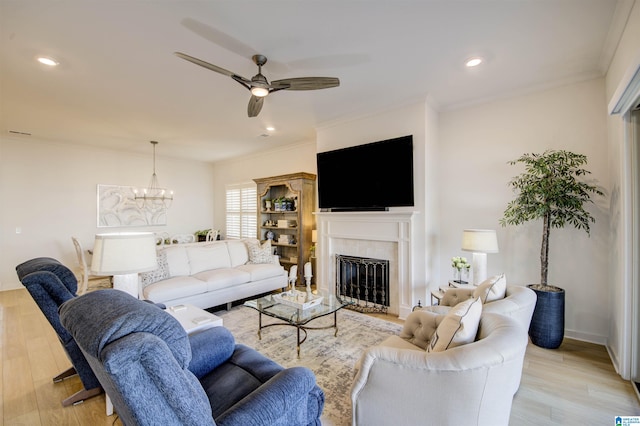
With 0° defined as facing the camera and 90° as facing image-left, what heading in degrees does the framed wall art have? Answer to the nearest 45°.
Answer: approximately 315°

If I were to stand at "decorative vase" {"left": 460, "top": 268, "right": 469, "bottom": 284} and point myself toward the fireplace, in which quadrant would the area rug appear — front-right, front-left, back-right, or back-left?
front-left

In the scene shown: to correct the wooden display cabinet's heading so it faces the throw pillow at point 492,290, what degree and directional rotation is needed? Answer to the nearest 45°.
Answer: approximately 45° to its left

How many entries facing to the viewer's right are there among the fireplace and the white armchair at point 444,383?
0

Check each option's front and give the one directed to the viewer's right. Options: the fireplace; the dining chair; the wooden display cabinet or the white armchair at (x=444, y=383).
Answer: the dining chair

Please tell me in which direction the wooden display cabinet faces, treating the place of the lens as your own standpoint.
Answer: facing the viewer and to the left of the viewer

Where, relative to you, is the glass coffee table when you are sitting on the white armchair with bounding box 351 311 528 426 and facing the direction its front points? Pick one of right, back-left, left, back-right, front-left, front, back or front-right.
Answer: front

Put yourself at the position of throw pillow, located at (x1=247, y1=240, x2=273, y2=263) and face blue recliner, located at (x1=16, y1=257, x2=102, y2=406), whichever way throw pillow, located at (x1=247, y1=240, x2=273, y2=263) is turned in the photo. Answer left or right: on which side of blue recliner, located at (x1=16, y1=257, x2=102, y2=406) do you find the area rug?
left

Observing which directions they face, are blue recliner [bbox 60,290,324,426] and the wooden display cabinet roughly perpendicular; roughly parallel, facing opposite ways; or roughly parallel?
roughly parallel, facing opposite ways

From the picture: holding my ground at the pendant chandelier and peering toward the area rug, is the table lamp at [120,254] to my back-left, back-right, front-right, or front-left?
front-right

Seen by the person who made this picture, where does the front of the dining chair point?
facing to the right of the viewer

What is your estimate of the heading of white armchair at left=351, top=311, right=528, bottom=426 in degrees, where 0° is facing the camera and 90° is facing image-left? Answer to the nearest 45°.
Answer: approximately 135°

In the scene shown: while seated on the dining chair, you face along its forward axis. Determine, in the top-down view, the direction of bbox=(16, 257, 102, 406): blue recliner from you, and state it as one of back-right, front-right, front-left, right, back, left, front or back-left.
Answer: right

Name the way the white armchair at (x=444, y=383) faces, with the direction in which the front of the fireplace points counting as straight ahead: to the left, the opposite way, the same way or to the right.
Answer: to the right

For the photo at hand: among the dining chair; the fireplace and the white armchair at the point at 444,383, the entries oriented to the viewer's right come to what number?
1

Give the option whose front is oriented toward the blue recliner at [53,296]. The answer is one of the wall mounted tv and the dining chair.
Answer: the wall mounted tv
